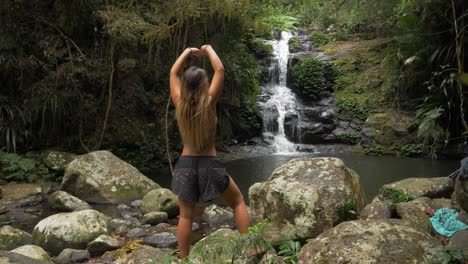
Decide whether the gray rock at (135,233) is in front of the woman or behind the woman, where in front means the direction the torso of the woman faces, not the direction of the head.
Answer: in front

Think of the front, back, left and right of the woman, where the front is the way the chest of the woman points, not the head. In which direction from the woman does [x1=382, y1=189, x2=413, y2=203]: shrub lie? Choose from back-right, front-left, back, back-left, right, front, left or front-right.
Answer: front-right

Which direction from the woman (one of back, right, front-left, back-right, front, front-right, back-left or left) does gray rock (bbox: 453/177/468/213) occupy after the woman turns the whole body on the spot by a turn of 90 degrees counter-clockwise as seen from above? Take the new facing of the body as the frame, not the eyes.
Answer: back

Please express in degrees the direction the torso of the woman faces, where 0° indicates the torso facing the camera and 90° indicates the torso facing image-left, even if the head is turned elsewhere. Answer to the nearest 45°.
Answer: approximately 180°

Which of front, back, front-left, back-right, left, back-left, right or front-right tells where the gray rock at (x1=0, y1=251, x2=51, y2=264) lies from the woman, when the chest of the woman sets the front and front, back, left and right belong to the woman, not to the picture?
left

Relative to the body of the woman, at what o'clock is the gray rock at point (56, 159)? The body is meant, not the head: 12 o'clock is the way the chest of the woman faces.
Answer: The gray rock is roughly at 11 o'clock from the woman.

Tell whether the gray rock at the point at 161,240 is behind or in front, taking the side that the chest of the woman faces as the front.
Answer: in front

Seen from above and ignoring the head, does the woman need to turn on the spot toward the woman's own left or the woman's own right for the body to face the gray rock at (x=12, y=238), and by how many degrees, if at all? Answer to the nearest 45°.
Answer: approximately 45° to the woman's own left

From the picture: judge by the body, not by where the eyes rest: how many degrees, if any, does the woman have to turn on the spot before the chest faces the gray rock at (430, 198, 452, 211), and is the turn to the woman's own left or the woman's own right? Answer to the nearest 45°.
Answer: approximately 45° to the woman's own right

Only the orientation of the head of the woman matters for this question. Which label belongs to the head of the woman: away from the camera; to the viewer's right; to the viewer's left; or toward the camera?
away from the camera
